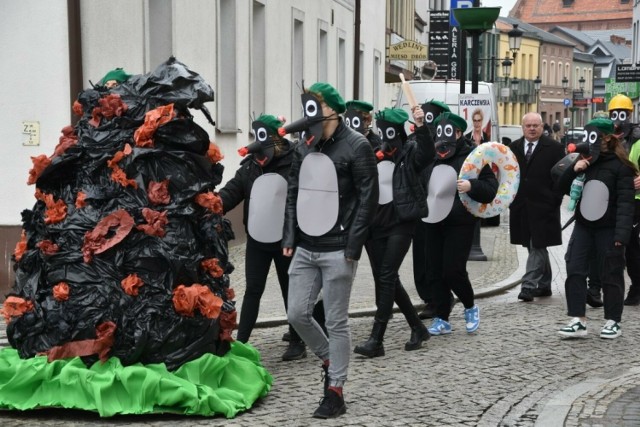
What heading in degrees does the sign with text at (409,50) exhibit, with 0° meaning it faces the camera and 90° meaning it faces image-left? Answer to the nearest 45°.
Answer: approximately 0°

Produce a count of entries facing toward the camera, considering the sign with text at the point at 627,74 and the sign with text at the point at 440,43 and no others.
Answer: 2

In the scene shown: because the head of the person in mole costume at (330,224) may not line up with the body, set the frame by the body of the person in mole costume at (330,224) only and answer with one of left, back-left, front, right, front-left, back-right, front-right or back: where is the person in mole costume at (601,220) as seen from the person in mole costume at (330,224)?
back

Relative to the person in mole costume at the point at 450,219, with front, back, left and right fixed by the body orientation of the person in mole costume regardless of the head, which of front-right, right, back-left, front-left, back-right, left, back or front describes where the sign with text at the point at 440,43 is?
back-right

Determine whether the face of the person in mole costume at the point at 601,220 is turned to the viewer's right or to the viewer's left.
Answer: to the viewer's left

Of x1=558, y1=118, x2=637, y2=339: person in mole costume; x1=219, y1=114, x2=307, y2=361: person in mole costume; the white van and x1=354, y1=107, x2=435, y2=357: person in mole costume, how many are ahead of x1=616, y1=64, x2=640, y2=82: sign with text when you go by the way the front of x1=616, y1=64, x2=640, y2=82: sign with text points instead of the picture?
4

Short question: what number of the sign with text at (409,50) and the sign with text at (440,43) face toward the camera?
2
